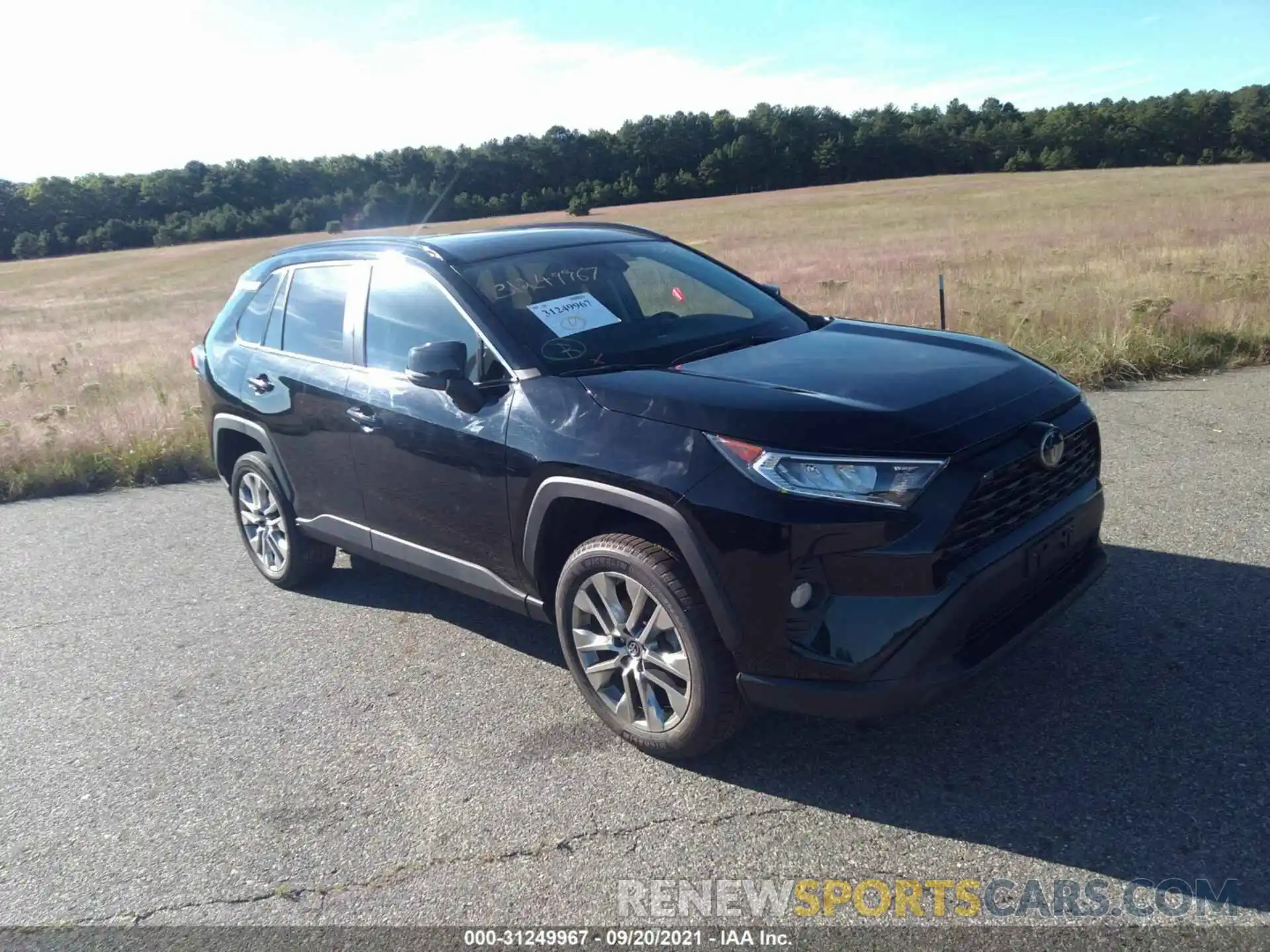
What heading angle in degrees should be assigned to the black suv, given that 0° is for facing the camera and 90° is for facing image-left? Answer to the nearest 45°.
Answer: approximately 315°
